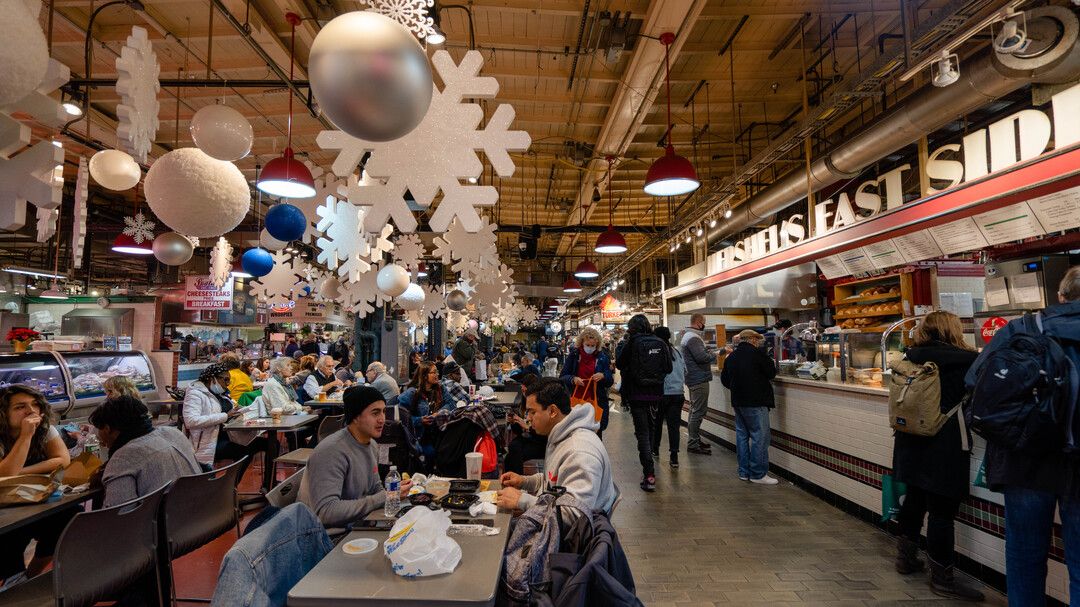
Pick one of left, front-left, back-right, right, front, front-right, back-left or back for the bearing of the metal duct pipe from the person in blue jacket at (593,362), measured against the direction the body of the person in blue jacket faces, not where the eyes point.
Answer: front-left

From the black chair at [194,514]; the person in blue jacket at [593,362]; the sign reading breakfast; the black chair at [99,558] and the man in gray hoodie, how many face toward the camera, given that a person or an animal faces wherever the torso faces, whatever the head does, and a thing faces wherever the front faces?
2

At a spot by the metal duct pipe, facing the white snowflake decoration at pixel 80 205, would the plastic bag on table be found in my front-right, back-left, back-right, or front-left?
front-left

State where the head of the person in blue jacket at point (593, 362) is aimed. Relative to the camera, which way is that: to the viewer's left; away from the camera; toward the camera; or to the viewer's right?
toward the camera

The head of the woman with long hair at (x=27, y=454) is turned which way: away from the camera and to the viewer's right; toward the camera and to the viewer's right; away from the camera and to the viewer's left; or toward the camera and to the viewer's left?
toward the camera and to the viewer's right

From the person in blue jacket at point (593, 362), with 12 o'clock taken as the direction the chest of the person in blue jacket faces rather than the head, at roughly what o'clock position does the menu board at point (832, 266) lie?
The menu board is roughly at 9 o'clock from the person in blue jacket.

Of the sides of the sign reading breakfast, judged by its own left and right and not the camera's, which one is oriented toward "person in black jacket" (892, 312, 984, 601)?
front

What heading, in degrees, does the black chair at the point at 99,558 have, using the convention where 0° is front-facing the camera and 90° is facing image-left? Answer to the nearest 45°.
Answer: approximately 135°

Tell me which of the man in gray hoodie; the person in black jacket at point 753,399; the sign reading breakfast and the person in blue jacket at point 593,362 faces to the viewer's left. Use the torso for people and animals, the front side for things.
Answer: the man in gray hoodie

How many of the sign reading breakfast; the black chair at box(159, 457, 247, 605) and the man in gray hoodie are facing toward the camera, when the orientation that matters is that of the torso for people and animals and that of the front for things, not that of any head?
1

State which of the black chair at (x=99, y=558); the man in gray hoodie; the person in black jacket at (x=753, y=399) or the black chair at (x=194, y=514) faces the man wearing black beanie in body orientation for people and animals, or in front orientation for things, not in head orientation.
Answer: the man in gray hoodie

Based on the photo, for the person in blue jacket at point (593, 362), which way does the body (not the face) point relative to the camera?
toward the camera

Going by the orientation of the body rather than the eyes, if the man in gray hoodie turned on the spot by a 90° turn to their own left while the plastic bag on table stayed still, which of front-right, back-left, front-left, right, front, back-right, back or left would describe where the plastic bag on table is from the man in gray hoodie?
front-right

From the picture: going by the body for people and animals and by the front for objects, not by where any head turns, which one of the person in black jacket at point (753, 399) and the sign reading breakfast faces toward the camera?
the sign reading breakfast

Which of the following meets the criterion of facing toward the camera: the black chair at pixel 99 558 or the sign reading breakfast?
the sign reading breakfast

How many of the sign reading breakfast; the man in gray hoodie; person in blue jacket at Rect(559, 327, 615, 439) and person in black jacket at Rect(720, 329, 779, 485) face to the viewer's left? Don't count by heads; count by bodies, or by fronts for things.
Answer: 1

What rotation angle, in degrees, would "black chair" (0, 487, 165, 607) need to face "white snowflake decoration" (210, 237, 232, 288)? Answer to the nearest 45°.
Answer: approximately 45° to its right

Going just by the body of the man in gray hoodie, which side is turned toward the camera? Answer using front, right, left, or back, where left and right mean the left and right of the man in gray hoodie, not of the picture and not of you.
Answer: left
